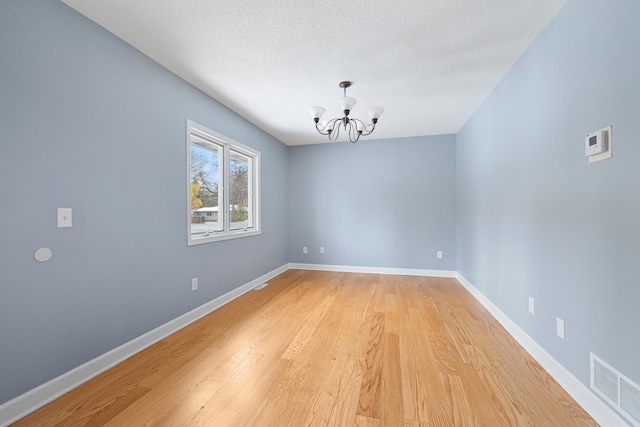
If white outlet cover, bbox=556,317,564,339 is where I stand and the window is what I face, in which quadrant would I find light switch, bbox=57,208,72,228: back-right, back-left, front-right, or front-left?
front-left

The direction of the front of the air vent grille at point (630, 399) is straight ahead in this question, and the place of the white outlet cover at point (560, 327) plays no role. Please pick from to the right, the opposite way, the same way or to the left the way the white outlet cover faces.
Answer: the same way

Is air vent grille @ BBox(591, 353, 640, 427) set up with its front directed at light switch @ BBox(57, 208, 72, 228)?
yes

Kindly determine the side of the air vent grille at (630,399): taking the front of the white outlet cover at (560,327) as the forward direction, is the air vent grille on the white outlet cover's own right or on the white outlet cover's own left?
on the white outlet cover's own left

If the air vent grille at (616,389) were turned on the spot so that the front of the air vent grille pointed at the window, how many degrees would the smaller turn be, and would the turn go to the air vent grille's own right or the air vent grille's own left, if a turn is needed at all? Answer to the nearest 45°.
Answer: approximately 45° to the air vent grille's own right

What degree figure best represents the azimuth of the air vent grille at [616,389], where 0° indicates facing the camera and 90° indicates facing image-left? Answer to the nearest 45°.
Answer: approximately 45°

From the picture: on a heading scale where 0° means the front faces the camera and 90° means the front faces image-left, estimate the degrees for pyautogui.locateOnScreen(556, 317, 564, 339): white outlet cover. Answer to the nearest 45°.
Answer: approximately 45°

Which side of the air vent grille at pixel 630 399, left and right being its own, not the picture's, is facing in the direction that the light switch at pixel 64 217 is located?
front

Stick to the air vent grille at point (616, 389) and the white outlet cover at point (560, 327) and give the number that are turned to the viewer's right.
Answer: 0

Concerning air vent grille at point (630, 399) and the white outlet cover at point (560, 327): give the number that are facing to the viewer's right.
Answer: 0

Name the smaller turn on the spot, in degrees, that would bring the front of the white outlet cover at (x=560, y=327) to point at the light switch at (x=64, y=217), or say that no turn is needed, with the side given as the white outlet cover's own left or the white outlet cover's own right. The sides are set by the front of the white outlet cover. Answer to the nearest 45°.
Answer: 0° — it already faces it

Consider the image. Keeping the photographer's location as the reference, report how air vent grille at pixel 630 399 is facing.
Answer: facing the viewer and to the left of the viewer

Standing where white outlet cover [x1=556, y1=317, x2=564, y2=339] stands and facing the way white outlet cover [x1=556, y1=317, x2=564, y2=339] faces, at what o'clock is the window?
The window is roughly at 1 o'clock from the white outlet cover.

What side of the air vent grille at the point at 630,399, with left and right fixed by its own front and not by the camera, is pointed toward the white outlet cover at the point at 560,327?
right
